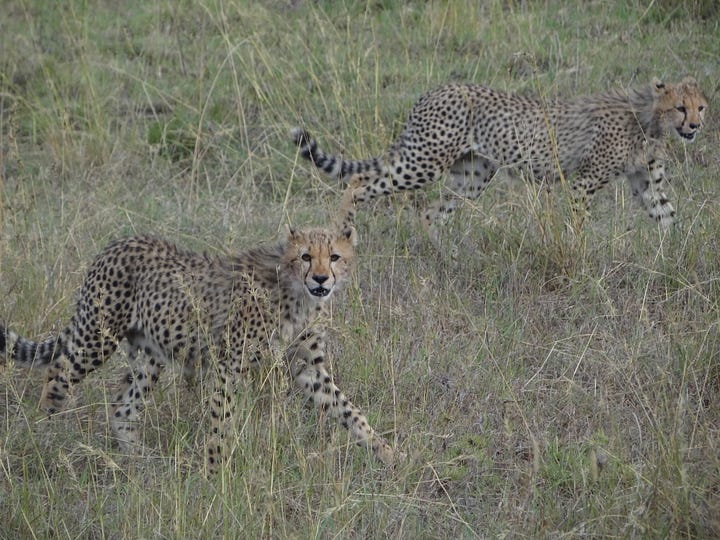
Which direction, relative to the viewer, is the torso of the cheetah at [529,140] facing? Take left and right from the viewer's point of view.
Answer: facing to the right of the viewer

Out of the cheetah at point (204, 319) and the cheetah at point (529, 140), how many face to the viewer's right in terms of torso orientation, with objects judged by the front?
2

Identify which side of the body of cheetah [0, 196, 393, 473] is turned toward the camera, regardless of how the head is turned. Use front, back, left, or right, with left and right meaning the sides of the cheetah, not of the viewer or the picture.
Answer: right

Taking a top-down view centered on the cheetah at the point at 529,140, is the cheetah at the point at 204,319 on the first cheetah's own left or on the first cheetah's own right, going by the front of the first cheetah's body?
on the first cheetah's own right

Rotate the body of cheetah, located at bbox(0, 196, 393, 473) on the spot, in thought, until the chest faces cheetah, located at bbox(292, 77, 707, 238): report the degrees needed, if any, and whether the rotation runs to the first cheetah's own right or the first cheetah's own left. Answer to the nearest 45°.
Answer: approximately 45° to the first cheetah's own left
